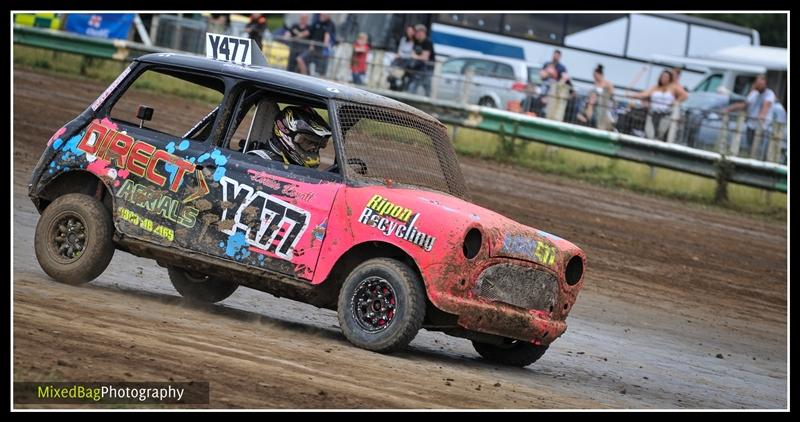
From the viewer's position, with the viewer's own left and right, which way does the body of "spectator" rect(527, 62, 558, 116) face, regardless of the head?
facing the viewer and to the left of the viewer

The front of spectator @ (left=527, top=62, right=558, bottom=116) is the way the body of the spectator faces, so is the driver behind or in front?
in front

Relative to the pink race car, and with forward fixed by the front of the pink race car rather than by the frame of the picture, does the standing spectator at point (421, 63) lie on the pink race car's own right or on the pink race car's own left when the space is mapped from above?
on the pink race car's own left

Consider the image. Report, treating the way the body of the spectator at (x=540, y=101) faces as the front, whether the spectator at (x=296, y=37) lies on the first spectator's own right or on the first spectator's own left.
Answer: on the first spectator's own right

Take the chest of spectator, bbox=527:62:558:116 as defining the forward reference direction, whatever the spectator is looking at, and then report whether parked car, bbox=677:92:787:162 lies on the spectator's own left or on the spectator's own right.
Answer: on the spectator's own left

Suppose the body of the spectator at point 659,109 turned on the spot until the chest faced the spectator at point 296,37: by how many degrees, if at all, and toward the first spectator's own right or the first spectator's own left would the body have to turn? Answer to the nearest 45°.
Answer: approximately 90° to the first spectator's own right

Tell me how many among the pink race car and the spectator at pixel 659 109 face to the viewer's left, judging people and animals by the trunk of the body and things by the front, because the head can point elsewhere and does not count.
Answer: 0

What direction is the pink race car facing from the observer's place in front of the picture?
facing the viewer and to the right of the viewer

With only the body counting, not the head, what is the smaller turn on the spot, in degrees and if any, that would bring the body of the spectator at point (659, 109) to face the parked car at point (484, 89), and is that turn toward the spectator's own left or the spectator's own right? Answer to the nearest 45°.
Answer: approximately 90° to the spectator's own right

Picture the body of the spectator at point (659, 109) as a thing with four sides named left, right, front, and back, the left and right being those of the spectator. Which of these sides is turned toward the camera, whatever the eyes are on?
front

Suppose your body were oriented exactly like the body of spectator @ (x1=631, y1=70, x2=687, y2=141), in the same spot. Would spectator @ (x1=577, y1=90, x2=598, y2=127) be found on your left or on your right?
on your right

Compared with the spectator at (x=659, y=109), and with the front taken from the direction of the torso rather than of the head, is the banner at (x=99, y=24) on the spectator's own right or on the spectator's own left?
on the spectator's own right

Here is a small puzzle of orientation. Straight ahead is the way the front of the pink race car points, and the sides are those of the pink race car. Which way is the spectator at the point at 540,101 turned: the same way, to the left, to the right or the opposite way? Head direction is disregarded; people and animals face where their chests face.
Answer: to the right
